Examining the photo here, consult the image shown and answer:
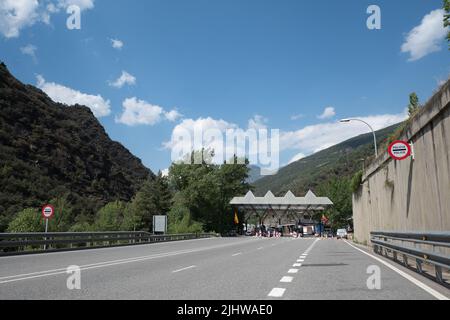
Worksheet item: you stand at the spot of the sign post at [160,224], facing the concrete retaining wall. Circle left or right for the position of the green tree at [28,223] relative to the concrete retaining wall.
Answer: right

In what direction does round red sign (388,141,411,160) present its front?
toward the camera

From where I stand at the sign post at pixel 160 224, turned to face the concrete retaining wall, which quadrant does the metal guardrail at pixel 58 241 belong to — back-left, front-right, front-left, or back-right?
front-right

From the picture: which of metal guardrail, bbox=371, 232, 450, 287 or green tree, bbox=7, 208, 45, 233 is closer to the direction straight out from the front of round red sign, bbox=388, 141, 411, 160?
the metal guardrail

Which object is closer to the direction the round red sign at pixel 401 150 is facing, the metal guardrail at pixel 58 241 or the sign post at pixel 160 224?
the metal guardrail

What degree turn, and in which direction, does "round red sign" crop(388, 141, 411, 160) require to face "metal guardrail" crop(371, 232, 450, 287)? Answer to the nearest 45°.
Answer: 0° — it already faces it

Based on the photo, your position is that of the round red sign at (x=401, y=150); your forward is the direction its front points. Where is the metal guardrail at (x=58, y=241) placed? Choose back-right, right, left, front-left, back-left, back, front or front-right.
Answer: right

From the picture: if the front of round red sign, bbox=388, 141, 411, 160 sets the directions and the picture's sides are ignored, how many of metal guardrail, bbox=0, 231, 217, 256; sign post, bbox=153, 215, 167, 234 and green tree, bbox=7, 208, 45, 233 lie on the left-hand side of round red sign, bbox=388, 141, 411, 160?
0

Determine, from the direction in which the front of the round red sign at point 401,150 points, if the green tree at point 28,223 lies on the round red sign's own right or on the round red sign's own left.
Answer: on the round red sign's own right

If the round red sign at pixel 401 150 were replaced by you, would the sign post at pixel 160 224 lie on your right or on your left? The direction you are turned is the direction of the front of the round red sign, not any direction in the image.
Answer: on your right

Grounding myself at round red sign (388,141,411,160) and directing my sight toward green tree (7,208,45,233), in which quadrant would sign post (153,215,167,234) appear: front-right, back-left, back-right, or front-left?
front-right
